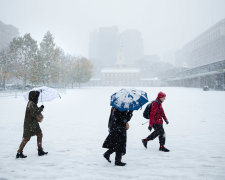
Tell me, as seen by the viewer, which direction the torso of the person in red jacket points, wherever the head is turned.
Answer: to the viewer's right

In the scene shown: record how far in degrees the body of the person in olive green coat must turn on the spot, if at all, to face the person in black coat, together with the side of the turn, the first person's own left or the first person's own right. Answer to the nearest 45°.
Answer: approximately 45° to the first person's own right

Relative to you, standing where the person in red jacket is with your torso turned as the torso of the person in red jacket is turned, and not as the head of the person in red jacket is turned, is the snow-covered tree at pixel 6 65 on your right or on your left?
on your left

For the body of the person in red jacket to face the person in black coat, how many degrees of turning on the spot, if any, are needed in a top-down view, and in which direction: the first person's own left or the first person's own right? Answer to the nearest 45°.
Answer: approximately 135° to the first person's own right

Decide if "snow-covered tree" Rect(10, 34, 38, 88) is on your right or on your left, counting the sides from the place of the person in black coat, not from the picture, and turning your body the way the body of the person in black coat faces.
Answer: on your left

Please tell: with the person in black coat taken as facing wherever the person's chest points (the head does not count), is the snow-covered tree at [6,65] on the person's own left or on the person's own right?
on the person's own left

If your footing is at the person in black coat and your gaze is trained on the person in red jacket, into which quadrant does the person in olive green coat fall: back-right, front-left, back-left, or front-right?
back-left

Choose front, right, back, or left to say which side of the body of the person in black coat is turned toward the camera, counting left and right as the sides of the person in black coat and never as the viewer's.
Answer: right

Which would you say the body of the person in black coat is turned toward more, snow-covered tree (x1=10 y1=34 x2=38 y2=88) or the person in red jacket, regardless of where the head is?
the person in red jacket

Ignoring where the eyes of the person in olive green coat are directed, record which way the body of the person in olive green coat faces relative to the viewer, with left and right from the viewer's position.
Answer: facing to the right of the viewer
